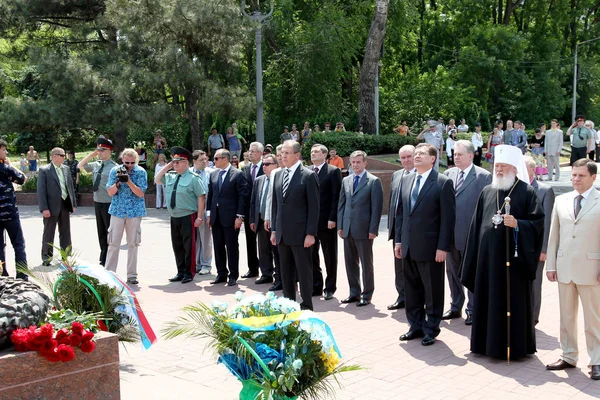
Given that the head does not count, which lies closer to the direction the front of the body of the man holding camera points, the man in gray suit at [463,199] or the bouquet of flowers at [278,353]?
the bouquet of flowers

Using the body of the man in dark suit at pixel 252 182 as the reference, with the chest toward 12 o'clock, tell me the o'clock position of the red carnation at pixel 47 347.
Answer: The red carnation is roughly at 11 o'clock from the man in dark suit.

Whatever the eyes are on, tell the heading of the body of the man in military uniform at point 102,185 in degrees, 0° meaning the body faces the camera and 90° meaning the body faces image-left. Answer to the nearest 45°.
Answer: approximately 45°

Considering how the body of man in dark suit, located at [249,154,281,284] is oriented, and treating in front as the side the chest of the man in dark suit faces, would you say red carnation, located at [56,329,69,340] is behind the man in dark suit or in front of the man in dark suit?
in front

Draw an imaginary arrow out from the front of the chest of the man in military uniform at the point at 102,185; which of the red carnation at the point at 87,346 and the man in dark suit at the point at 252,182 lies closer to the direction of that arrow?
the red carnation

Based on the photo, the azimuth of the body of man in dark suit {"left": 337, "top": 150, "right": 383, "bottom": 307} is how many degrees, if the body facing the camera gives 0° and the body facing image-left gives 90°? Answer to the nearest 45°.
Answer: approximately 45°

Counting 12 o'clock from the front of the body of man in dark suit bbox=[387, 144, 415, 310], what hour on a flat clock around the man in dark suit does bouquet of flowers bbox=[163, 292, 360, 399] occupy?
The bouquet of flowers is roughly at 11 o'clock from the man in dark suit.

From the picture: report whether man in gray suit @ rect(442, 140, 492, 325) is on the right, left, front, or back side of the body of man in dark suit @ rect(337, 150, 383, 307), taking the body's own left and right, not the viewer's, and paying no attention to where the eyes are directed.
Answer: left

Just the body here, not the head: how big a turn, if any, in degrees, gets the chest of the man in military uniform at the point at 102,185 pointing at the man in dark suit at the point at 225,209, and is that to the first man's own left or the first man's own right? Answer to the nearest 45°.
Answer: approximately 90° to the first man's own left

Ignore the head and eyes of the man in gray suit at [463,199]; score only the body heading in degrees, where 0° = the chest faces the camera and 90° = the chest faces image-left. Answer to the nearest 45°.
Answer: approximately 45°

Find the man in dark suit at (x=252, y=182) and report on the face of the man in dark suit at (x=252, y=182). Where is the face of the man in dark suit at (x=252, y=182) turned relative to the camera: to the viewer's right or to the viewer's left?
to the viewer's left
